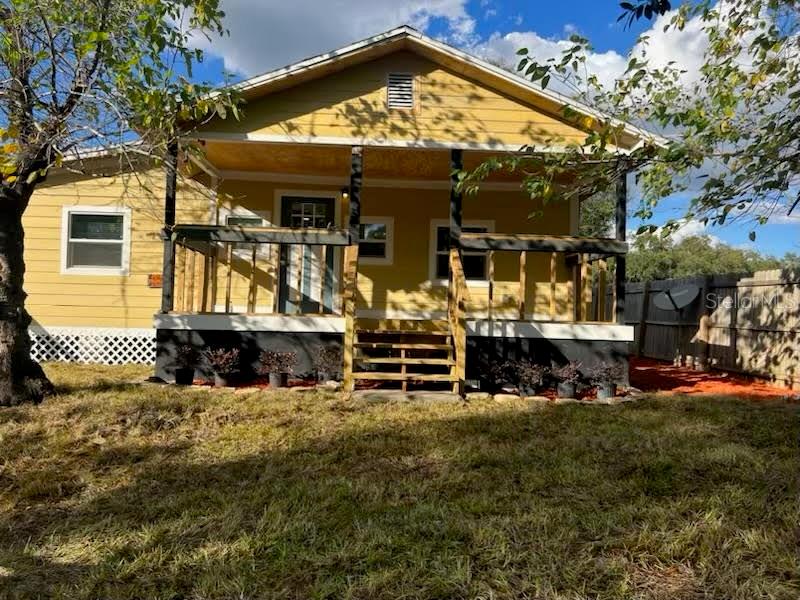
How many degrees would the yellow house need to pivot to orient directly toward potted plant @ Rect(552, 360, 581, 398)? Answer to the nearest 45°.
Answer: approximately 45° to its left

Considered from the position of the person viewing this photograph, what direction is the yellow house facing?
facing the viewer

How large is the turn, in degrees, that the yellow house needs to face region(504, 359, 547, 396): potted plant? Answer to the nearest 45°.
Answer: approximately 45° to its left

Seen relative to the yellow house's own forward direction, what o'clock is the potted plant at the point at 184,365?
The potted plant is roughly at 2 o'clock from the yellow house.

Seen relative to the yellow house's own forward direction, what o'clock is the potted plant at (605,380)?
The potted plant is roughly at 10 o'clock from the yellow house.

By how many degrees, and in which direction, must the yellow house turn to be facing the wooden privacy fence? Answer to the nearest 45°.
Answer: approximately 90° to its left

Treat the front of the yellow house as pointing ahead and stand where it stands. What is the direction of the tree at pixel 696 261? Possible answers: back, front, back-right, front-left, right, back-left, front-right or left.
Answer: back-left
